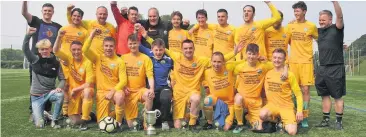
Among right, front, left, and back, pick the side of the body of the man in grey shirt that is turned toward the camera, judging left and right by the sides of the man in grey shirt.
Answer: front

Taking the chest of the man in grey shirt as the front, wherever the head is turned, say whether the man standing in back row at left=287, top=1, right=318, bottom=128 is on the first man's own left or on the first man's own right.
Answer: on the first man's own left

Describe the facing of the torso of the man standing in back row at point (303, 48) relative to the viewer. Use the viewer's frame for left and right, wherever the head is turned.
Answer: facing the viewer

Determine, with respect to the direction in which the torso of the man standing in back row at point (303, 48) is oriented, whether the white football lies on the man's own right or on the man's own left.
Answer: on the man's own right

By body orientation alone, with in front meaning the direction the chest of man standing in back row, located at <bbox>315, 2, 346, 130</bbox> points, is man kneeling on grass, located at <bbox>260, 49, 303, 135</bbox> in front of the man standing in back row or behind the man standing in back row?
in front

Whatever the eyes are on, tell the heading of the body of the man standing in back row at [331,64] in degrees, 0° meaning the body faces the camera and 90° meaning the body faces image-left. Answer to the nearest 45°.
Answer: approximately 45°

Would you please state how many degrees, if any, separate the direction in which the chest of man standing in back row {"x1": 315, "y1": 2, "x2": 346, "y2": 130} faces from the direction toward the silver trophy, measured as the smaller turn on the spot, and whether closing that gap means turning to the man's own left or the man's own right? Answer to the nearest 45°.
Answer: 0° — they already face it

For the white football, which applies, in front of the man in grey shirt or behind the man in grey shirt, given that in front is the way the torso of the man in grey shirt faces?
in front

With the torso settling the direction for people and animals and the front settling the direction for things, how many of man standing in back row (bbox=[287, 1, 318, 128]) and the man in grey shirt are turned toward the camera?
2
